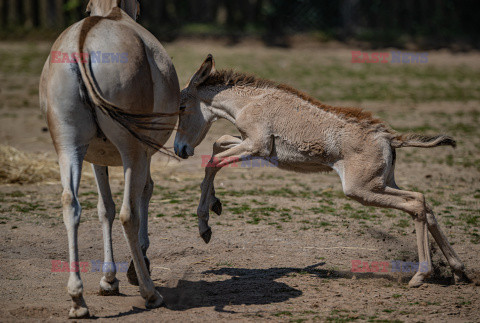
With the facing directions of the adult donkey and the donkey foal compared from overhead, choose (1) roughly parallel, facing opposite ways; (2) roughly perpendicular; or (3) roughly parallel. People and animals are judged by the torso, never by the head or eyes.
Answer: roughly perpendicular

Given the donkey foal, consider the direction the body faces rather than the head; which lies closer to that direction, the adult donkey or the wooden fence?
the adult donkey

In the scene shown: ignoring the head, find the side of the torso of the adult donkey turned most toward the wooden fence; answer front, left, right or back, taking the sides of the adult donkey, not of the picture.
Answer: front

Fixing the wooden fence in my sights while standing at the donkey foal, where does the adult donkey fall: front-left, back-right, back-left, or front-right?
back-left

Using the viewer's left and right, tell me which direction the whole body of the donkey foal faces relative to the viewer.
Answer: facing to the left of the viewer

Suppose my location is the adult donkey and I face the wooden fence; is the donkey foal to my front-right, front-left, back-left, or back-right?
front-right

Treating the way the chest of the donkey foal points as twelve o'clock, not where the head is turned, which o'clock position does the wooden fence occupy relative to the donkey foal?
The wooden fence is roughly at 3 o'clock from the donkey foal.

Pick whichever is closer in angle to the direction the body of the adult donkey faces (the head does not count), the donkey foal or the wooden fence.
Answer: the wooden fence

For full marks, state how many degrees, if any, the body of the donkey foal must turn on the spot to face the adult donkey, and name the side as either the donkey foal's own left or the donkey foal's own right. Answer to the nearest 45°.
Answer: approximately 45° to the donkey foal's own left

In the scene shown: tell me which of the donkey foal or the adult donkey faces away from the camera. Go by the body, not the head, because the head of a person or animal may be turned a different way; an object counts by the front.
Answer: the adult donkey

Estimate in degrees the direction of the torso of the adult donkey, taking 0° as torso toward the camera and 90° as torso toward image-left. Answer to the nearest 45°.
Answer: approximately 180°

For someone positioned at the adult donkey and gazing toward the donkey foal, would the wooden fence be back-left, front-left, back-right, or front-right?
front-left

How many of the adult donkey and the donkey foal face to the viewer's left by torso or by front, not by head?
1
